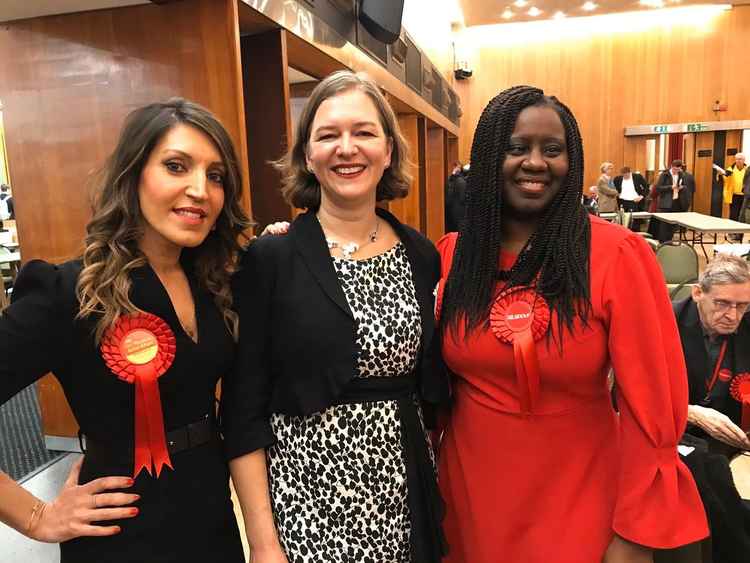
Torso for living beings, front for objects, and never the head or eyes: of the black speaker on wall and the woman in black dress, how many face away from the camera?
0

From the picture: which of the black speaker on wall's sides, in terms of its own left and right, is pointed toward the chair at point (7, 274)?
back

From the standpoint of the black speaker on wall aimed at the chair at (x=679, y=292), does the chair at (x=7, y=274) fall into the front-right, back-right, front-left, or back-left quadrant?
back-right

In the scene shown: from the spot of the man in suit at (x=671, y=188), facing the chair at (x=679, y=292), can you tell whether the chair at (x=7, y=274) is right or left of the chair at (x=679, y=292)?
right

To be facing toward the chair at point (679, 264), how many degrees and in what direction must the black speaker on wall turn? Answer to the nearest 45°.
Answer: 0° — it already faces it

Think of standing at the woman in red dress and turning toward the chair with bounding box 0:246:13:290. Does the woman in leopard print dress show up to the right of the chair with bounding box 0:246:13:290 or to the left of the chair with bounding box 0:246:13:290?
left

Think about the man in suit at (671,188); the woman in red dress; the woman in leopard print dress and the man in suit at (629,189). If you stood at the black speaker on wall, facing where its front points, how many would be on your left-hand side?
2

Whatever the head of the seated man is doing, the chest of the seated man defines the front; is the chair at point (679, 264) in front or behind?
behind

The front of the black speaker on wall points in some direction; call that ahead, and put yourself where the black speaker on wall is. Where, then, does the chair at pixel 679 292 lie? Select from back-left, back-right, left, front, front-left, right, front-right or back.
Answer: front

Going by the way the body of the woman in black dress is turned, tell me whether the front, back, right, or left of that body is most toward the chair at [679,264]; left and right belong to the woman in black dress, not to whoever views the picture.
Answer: left

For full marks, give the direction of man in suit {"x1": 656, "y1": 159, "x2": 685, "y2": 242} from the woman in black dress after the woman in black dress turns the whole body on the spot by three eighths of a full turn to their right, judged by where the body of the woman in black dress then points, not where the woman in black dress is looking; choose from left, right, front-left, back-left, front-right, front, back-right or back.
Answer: back-right

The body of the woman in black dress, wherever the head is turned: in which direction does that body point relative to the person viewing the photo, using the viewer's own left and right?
facing the viewer and to the right of the viewer

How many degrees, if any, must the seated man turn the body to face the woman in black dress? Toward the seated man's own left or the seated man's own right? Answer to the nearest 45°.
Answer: approximately 90° to the seated man's own right
